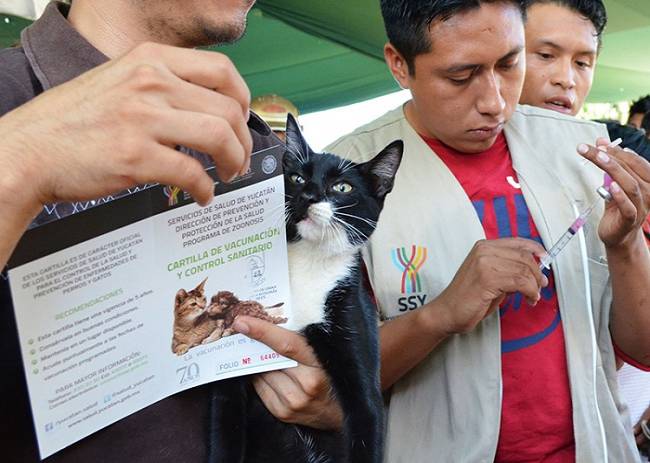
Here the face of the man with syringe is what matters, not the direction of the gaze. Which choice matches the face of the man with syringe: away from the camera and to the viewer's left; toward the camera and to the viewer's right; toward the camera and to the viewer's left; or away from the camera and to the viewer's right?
toward the camera and to the viewer's right

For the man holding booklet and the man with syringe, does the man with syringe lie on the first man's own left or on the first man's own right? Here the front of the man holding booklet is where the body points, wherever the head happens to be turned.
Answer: on the first man's own left
